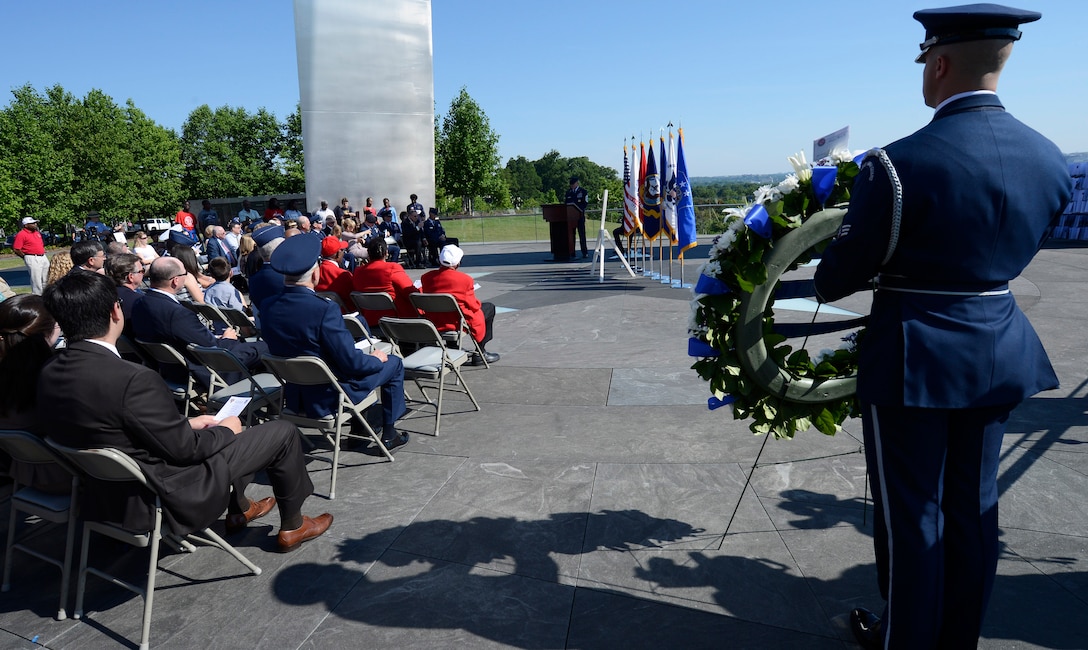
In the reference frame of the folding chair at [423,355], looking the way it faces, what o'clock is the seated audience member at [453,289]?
The seated audience member is roughly at 11 o'clock from the folding chair.

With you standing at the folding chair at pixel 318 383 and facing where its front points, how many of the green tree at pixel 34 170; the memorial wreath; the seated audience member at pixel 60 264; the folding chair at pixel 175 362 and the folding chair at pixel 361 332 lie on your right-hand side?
1

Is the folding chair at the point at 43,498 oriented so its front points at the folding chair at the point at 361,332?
yes

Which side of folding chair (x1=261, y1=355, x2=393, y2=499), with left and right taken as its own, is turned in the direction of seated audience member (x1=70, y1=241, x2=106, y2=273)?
left

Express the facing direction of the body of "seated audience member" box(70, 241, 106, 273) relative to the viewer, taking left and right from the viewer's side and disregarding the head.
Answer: facing away from the viewer and to the right of the viewer

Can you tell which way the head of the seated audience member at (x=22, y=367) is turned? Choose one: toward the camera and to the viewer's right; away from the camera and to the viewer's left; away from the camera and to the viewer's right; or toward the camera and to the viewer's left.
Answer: away from the camera and to the viewer's right

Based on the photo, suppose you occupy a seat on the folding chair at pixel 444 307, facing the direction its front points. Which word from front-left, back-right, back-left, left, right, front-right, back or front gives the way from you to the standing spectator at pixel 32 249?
left

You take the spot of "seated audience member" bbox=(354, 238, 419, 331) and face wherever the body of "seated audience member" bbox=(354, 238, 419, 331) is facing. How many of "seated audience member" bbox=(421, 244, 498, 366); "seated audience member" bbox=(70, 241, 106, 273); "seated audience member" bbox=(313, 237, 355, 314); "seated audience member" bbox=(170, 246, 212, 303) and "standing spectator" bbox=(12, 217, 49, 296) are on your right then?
1

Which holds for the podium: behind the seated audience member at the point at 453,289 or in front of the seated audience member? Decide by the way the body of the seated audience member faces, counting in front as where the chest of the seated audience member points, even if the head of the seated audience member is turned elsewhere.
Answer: in front

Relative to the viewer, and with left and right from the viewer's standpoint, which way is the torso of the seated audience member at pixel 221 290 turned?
facing away from the viewer and to the right of the viewer

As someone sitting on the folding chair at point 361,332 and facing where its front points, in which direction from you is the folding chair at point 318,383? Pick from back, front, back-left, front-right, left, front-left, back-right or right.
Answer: back-right

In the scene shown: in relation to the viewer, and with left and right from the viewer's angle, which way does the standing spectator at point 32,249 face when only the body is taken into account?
facing the viewer and to the right of the viewer

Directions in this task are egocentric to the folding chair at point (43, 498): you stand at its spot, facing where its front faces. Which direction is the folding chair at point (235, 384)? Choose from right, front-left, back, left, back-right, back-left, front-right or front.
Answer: front

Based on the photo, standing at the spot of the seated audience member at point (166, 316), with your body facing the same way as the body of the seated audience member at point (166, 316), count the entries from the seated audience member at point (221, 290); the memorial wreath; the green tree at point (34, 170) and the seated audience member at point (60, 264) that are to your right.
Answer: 1

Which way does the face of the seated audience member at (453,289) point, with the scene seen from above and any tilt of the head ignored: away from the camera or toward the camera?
away from the camera

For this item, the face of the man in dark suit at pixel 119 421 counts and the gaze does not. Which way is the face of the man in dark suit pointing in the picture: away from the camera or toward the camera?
away from the camera

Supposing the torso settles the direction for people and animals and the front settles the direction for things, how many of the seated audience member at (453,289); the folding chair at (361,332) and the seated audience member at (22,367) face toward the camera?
0

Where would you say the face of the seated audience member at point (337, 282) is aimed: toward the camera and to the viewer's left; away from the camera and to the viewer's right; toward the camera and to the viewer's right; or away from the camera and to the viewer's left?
away from the camera and to the viewer's right
